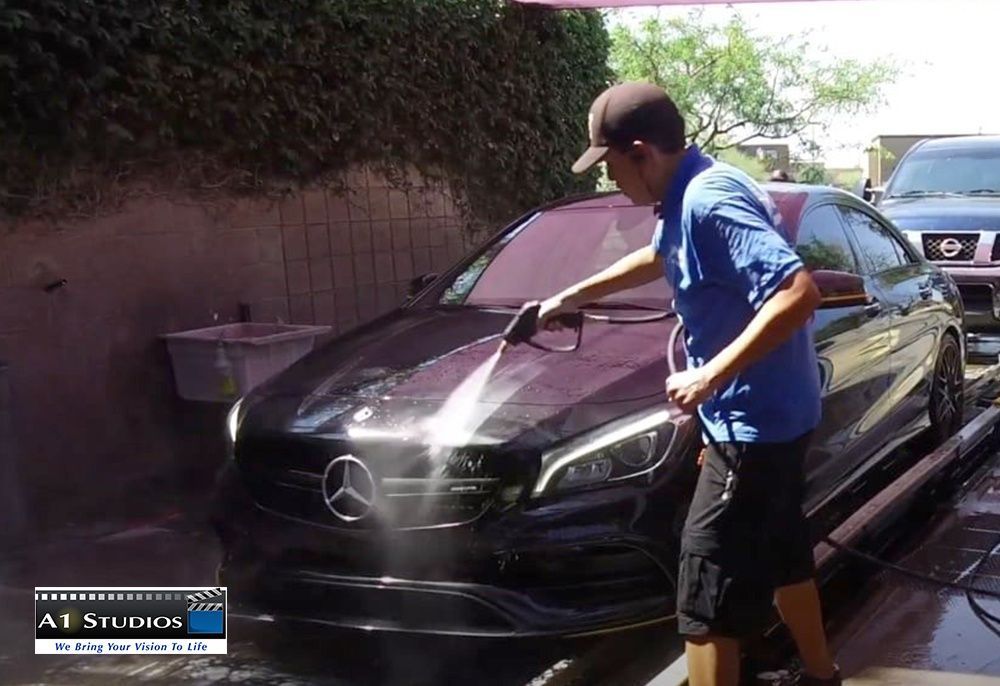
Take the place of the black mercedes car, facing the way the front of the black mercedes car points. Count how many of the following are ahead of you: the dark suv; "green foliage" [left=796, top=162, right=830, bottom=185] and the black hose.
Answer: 0

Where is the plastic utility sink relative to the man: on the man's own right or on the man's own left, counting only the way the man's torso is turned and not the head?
on the man's own right

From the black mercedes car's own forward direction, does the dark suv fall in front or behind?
behind

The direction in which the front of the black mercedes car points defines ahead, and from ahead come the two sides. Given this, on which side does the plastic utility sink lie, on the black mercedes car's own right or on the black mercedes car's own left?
on the black mercedes car's own right

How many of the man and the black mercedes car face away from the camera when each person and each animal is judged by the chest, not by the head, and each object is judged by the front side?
0

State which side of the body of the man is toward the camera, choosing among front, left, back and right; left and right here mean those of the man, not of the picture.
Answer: left

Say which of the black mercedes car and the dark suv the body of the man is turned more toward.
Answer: the black mercedes car

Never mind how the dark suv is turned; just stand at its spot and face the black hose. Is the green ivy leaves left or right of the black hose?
right

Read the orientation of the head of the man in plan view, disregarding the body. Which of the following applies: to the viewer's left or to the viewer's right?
to the viewer's left

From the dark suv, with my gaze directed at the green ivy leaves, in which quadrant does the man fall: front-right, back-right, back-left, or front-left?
front-left

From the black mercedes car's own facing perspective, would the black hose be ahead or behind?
behind

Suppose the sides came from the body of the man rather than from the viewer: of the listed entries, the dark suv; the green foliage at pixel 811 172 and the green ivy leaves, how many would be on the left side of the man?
0
